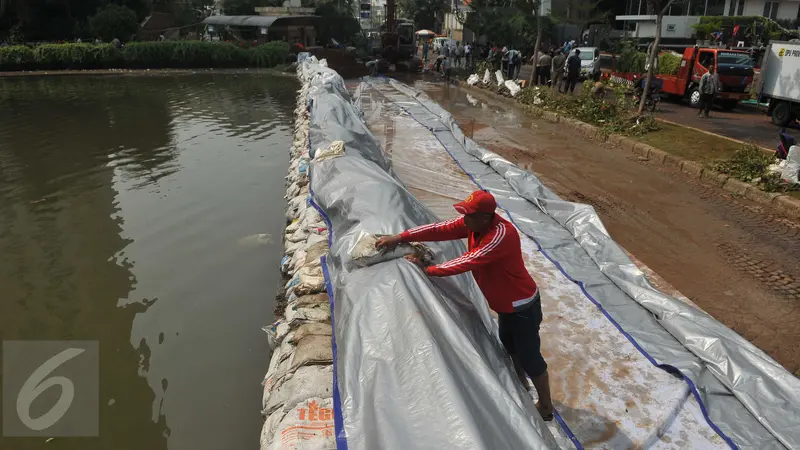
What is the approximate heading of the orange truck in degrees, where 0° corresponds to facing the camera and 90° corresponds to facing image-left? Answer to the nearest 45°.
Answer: approximately 315°

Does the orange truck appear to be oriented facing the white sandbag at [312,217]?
no

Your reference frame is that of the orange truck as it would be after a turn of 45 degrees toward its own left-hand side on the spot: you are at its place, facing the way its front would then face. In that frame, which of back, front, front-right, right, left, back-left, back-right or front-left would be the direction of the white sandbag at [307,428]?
right

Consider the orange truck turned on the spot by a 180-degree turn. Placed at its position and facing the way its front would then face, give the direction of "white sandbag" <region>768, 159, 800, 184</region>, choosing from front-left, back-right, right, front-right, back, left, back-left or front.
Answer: back-left

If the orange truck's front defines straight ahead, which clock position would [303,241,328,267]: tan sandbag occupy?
The tan sandbag is roughly at 2 o'clock from the orange truck.

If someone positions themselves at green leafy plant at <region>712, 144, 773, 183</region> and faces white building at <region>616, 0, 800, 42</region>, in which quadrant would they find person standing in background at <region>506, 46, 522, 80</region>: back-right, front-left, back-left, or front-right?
front-left

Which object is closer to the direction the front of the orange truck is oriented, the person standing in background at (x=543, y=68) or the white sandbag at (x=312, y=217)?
the white sandbag

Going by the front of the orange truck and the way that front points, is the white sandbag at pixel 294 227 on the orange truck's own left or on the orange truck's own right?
on the orange truck's own right

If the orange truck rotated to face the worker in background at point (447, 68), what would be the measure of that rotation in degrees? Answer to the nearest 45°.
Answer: approximately 180°

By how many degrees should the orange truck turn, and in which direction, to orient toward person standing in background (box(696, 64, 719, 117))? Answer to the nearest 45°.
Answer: approximately 45° to its right

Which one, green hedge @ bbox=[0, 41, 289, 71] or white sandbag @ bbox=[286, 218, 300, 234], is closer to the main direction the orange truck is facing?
the white sandbag

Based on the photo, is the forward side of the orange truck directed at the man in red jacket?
no

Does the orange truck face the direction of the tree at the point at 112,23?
no

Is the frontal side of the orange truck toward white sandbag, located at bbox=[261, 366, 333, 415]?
no
